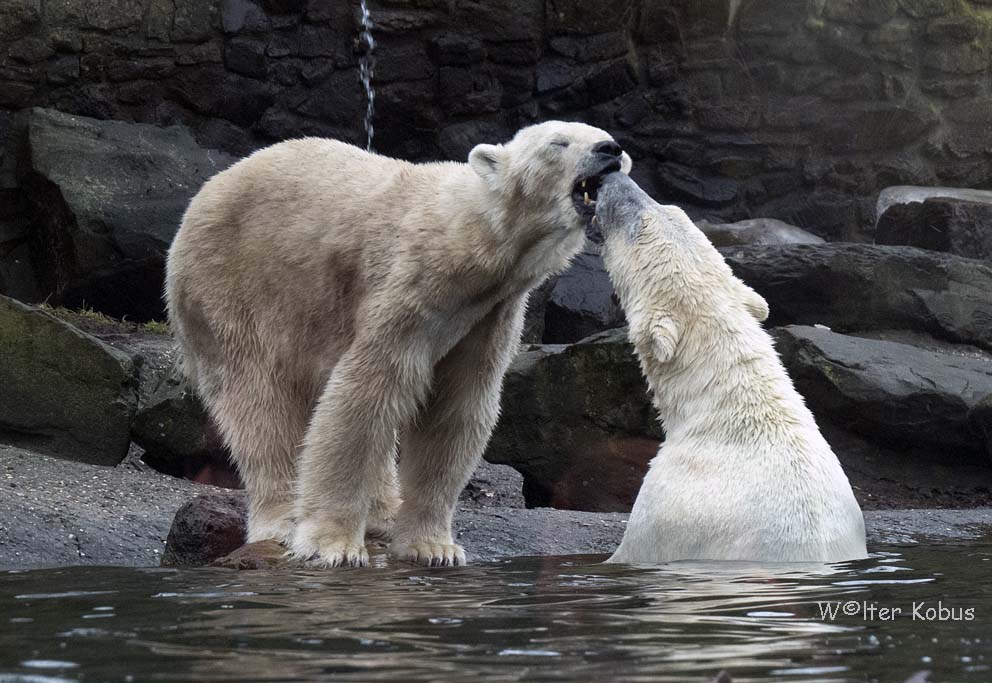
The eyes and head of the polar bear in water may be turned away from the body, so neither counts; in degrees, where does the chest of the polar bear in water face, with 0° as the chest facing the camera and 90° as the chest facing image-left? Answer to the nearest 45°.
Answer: approximately 135°

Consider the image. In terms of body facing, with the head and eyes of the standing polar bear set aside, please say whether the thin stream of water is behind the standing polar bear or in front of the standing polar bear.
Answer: behind

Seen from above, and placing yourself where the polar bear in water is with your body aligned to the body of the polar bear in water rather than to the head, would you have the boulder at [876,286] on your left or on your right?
on your right

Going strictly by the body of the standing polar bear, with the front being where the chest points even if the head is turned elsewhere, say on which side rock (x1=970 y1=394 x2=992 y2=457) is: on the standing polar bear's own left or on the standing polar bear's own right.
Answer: on the standing polar bear's own left

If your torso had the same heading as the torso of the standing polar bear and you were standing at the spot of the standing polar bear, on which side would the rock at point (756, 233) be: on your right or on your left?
on your left

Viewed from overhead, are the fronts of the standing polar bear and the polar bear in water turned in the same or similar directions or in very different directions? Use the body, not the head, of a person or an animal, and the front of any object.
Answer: very different directions

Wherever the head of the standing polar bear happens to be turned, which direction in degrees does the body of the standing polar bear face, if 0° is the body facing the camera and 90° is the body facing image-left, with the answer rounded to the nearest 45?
approximately 315°

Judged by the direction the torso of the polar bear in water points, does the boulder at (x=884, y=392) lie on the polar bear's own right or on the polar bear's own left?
on the polar bear's own right
